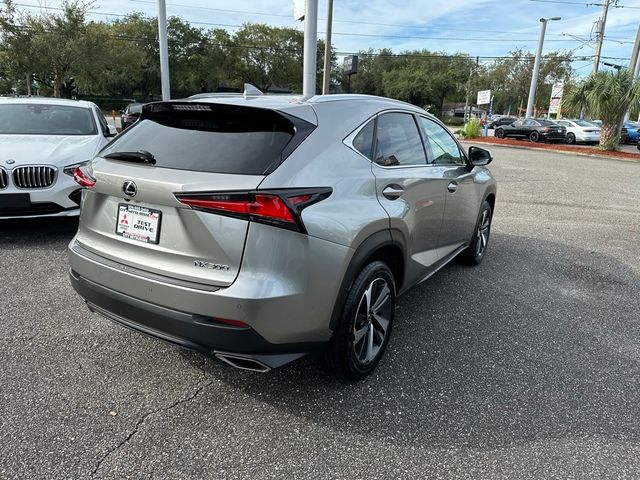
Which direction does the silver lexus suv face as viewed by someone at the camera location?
facing away from the viewer and to the right of the viewer

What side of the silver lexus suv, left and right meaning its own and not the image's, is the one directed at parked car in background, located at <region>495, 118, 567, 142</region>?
front

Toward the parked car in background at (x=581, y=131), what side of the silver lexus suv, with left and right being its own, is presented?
front

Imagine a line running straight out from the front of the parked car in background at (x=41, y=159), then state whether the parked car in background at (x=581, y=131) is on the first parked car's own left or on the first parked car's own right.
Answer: on the first parked car's own left

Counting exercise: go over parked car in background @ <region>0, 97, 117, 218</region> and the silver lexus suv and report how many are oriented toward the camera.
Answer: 1

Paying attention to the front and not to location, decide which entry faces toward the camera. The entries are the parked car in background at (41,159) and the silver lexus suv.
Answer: the parked car in background

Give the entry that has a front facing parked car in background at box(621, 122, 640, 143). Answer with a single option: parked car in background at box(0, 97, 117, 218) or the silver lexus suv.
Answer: the silver lexus suv

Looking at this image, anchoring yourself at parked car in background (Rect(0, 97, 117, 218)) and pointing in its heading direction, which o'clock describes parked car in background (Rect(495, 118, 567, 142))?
parked car in background (Rect(495, 118, 567, 142)) is roughly at 8 o'clock from parked car in background (Rect(0, 97, 117, 218)).

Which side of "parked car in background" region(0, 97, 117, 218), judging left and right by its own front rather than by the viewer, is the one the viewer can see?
front

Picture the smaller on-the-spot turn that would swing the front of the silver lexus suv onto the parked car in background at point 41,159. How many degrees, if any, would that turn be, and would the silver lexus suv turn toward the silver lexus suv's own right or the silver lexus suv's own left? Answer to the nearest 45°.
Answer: approximately 90° to the silver lexus suv's own left

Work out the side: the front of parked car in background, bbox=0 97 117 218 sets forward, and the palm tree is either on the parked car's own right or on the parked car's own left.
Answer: on the parked car's own left

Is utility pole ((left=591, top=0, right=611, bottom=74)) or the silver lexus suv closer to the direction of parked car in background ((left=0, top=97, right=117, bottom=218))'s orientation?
the silver lexus suv

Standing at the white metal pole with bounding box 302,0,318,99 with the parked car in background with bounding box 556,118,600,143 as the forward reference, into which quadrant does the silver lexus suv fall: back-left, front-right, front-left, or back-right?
back-right

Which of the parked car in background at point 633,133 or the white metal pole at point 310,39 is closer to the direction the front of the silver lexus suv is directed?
the parked car in background
